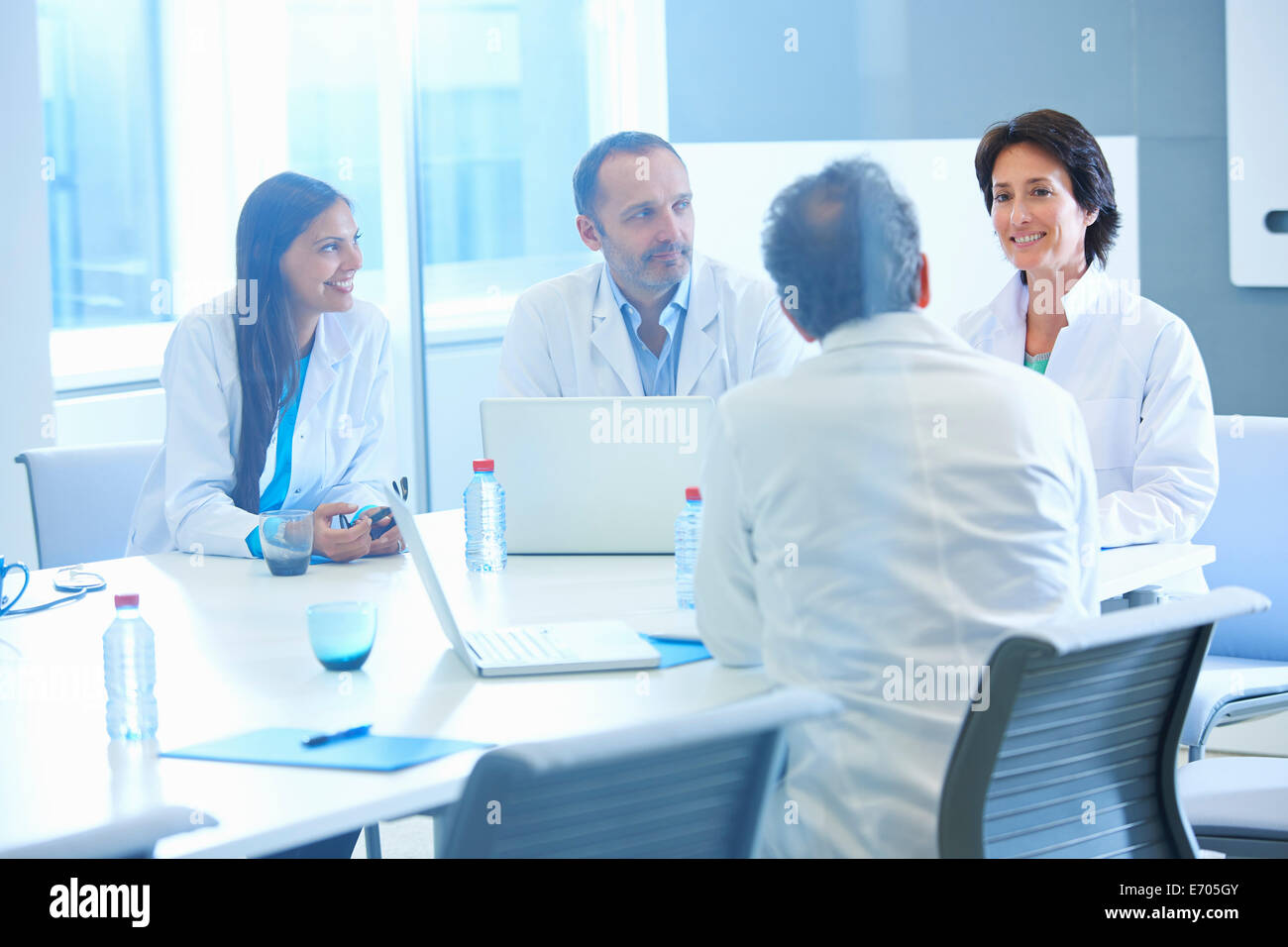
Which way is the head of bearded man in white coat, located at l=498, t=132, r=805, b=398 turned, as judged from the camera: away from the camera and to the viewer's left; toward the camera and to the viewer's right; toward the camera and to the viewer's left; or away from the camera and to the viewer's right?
toward the camera and to the viewer's right

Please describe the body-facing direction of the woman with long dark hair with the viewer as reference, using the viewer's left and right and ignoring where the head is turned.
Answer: facing the viewer and to the right of the viewer

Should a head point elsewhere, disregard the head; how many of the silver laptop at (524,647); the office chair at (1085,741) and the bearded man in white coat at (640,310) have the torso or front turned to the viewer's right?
1

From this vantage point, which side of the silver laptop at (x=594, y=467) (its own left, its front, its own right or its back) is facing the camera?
back

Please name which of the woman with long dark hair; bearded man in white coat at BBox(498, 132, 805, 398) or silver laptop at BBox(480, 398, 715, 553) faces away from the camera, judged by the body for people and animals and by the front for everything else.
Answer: the silver laptop

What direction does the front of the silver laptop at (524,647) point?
to the viewer's right

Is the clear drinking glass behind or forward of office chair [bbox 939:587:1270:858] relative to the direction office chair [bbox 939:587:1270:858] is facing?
forward

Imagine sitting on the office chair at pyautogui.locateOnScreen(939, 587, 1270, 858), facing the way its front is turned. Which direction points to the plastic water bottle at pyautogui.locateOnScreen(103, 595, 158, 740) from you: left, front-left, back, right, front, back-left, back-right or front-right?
front-left

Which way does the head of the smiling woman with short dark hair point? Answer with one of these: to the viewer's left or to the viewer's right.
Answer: to the viewer's left

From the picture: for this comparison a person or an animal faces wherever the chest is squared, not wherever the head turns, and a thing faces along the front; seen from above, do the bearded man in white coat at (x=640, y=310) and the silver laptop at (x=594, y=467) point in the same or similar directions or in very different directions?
very different directions
